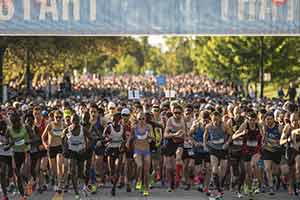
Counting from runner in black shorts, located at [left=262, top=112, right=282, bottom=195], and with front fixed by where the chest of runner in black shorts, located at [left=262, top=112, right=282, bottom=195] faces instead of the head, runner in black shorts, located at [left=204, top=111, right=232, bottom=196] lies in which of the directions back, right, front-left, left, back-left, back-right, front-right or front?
front-right

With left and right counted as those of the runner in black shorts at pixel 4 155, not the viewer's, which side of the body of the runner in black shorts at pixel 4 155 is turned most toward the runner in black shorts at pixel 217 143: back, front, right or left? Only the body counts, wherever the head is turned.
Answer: left

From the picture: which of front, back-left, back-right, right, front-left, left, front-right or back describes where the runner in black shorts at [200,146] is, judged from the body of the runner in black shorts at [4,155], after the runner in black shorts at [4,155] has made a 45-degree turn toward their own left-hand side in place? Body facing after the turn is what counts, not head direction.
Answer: front-left

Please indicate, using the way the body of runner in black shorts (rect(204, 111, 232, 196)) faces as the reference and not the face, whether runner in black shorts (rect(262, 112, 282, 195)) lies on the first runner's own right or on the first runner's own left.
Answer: on the first runner's own left

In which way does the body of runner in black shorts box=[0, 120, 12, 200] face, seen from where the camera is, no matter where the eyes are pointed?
toward the camera

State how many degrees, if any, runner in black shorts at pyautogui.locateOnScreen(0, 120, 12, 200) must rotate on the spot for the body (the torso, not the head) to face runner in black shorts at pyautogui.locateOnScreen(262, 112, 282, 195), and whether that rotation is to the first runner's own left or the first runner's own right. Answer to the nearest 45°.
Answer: approximately 90° to the first runner's own left

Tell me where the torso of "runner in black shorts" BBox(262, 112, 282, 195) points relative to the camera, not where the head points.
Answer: toward the camera

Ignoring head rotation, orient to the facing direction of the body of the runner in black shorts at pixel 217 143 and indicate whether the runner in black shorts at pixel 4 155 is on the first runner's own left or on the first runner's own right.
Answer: on the first runner's own right
